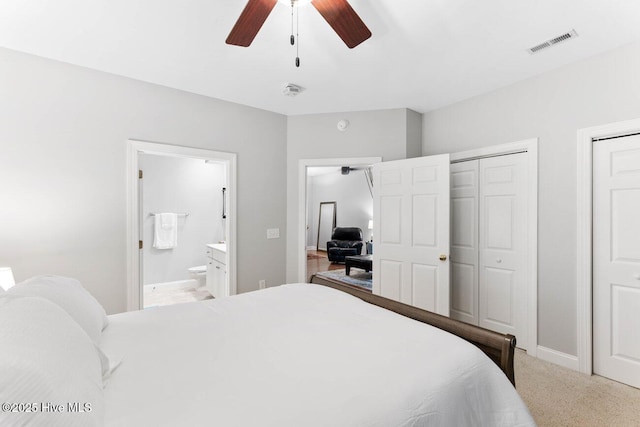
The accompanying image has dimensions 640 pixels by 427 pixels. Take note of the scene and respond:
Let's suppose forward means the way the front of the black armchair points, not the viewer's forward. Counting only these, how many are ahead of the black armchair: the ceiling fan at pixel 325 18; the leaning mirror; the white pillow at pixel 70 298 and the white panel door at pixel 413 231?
3

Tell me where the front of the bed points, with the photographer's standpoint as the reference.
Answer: facing away from the viewer and to the right of the viewer

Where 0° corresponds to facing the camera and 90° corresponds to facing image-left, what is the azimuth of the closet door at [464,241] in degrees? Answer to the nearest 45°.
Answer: approximately 45°

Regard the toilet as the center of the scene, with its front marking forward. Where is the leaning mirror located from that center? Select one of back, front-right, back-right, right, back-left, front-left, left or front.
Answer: back-right

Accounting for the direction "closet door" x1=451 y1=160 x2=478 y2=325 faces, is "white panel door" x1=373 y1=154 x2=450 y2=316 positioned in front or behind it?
in front

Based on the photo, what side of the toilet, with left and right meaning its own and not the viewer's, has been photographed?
left

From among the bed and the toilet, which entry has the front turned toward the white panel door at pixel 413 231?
the bed

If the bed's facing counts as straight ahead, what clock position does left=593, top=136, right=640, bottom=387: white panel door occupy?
The white panel door is roughly at 1 o'clock from the bed.

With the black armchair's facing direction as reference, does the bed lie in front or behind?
in front

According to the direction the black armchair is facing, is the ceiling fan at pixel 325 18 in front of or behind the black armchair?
in front

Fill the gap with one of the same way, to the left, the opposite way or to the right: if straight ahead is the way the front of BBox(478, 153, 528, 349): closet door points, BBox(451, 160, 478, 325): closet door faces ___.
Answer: the same way

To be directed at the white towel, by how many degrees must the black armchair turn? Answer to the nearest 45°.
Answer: approximately 45° to its right

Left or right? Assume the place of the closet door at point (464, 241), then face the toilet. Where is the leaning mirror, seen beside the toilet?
right

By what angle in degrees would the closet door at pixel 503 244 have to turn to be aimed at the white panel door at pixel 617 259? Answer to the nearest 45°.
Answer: approximately 90° to its left

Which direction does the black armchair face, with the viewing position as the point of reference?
facing the viewer

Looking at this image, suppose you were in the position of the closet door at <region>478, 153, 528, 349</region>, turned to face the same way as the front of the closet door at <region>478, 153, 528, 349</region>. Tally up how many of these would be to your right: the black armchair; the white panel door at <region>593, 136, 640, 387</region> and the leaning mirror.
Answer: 2

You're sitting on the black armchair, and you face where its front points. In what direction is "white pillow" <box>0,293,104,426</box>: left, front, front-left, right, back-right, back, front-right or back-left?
front
